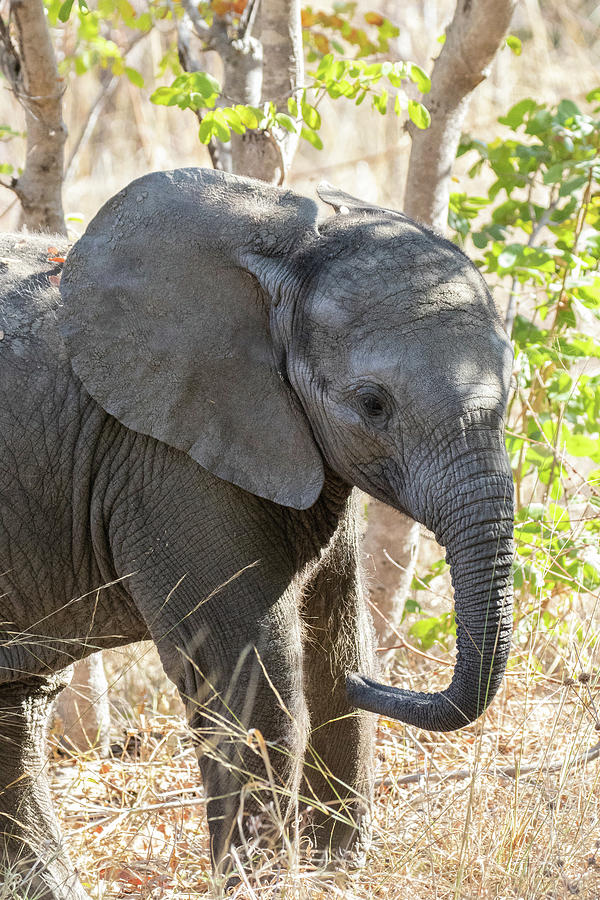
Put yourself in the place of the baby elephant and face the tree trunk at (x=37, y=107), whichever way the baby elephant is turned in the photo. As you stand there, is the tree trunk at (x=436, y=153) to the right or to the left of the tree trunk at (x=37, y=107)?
right

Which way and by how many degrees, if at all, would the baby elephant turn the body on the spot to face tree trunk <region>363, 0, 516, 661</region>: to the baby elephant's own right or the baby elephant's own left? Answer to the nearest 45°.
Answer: approximately 90° to the baby elephant's own left

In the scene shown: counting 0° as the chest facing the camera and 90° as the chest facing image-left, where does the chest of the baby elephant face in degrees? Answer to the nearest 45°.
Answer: approximately 270°

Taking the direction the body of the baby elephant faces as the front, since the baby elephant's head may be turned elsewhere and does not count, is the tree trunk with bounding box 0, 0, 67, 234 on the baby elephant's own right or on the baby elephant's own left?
on the baby elephant's own left
